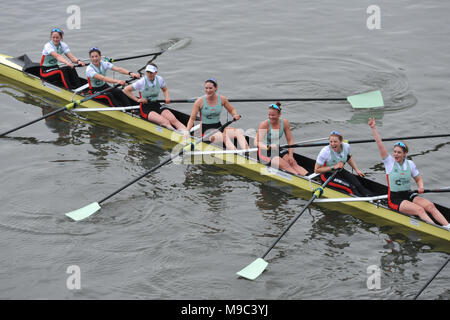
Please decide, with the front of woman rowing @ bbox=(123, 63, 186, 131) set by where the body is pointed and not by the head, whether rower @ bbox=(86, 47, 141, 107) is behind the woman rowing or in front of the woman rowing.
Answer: behind

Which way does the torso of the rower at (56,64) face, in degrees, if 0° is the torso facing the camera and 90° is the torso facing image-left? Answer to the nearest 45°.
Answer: approximately 315°

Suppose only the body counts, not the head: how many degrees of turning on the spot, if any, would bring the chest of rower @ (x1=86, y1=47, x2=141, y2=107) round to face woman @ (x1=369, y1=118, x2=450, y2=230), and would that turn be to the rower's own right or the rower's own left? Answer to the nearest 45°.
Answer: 0° — they already face them

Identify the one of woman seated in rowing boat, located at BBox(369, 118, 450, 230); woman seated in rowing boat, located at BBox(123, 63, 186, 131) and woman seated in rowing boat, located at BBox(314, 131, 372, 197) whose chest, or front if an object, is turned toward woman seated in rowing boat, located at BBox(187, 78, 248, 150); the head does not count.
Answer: woman seated in rowing boat, located at BBox(123, 63, 186, 131)

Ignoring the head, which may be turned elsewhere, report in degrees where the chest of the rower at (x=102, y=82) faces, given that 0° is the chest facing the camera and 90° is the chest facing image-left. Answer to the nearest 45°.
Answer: approximately 315°
